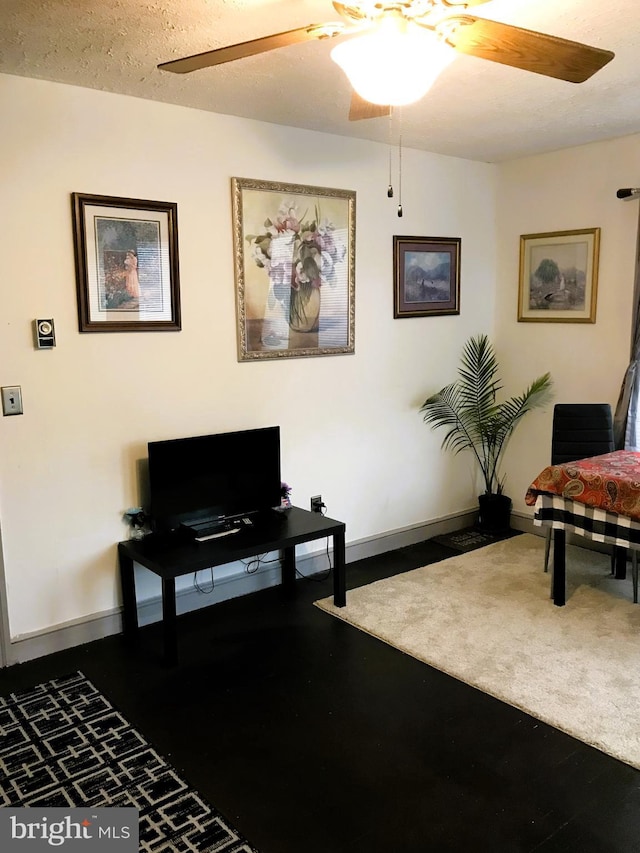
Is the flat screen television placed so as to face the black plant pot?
no

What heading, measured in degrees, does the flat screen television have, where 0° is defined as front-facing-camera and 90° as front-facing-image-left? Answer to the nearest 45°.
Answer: approximately 315°

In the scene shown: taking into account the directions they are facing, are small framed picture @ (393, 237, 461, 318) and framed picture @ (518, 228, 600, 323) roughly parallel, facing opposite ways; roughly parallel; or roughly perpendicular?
roughly perpendicular

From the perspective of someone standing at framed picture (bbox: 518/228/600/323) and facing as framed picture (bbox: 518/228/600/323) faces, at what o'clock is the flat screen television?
The flat screen television is roughly at 12 o'clock from the framed picture.

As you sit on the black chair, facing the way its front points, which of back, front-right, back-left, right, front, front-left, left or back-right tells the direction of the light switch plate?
front-right

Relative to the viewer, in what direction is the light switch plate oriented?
toward the camera

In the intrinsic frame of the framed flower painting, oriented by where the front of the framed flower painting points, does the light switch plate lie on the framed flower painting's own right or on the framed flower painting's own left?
on the framed flower painting's own right

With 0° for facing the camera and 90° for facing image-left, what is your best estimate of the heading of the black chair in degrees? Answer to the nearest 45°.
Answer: approximately 0°

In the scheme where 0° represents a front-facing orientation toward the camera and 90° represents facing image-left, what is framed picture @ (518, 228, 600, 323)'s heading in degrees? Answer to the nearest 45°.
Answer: approximately 45°

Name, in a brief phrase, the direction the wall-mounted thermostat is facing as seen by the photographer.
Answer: facing the viewer

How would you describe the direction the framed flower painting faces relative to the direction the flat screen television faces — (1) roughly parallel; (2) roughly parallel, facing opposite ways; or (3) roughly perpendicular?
roughly parallel

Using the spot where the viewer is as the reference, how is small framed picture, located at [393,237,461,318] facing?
facing the viewer and to the right of the viewer

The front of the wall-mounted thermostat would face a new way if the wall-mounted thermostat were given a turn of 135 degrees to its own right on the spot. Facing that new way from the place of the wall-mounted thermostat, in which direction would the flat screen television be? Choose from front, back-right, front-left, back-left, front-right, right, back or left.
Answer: back-right

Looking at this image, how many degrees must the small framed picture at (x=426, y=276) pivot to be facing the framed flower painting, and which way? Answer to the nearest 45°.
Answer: approximately 90° to its right

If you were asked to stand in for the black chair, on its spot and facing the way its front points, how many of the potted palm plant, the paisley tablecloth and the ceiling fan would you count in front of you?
2

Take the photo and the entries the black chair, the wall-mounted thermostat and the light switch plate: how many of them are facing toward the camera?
3

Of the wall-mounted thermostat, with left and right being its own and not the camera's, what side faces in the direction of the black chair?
left

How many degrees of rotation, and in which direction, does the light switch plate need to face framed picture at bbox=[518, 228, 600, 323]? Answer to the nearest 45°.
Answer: approximately 90° to its left

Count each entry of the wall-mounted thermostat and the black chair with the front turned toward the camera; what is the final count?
2

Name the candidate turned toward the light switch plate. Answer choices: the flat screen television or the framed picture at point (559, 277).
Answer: the framed picture
